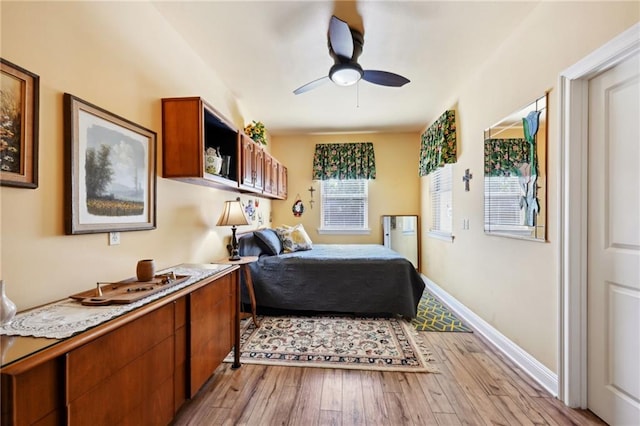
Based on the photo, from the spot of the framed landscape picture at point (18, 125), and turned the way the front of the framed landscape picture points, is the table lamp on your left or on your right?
on your left

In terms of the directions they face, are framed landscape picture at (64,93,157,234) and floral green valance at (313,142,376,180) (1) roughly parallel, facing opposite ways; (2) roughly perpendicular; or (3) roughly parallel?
roughly perpendicular

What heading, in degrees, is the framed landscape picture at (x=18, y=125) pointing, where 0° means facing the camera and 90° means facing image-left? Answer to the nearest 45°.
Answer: approximately 315°

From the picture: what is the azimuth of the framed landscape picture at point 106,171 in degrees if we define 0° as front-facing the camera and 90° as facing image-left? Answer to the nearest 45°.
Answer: approximately 315°

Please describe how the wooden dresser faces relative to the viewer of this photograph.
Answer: facing the viewer and to the right of the viewer

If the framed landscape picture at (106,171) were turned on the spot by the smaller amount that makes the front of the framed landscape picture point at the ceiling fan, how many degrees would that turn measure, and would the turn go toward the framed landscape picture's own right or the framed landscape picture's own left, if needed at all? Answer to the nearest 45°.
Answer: approximately 45° to the framed landscape picture's own left

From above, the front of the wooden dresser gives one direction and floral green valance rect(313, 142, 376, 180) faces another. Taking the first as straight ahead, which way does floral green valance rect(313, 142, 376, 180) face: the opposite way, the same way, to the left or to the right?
to the right

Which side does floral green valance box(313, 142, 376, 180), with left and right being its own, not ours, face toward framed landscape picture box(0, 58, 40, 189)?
front

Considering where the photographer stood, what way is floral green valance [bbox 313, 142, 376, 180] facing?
facing the viewer
